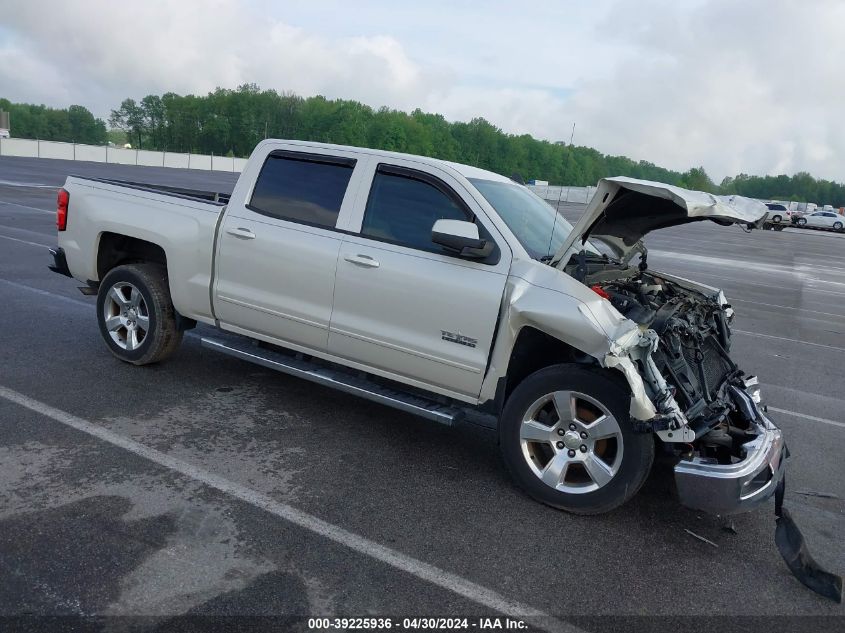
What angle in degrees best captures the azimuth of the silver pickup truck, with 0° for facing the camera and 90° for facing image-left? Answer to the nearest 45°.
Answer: approximately 315°
